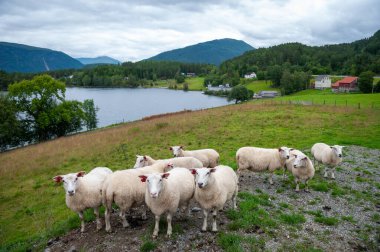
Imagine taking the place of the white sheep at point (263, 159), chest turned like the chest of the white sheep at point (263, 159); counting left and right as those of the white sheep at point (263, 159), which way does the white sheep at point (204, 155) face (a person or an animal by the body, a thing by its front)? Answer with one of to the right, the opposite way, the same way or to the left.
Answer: the opposite way

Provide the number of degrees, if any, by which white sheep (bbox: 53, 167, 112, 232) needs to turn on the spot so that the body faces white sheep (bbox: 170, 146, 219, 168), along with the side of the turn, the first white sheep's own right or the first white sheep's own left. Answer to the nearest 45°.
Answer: approximately 180°

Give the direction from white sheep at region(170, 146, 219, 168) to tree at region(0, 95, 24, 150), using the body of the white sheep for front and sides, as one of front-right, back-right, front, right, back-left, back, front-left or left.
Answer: front-right

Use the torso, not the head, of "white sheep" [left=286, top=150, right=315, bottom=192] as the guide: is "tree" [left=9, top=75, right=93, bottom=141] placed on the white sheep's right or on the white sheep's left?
on the white sheep's right

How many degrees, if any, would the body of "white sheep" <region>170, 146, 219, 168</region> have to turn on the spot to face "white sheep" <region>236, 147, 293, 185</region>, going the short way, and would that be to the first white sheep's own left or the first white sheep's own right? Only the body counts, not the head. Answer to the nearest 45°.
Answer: approximately 180°

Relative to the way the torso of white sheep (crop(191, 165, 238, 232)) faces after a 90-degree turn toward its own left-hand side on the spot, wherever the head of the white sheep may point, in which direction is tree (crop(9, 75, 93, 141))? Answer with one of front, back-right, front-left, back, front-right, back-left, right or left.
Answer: back

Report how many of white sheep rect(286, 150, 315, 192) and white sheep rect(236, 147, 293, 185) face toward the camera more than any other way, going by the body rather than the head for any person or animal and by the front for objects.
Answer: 1

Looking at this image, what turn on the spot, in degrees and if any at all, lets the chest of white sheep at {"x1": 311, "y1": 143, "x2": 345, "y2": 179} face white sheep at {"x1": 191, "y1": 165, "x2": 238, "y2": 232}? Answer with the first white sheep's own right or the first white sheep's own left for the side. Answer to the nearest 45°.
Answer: approximately 90° to the first white sheep's own right

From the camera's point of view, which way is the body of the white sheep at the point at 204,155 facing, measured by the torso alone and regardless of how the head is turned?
to the viewer's left

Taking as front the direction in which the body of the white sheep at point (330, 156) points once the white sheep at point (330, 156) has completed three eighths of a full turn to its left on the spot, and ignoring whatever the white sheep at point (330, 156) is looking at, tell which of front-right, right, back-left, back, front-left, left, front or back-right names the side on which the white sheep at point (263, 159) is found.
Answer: back-left
